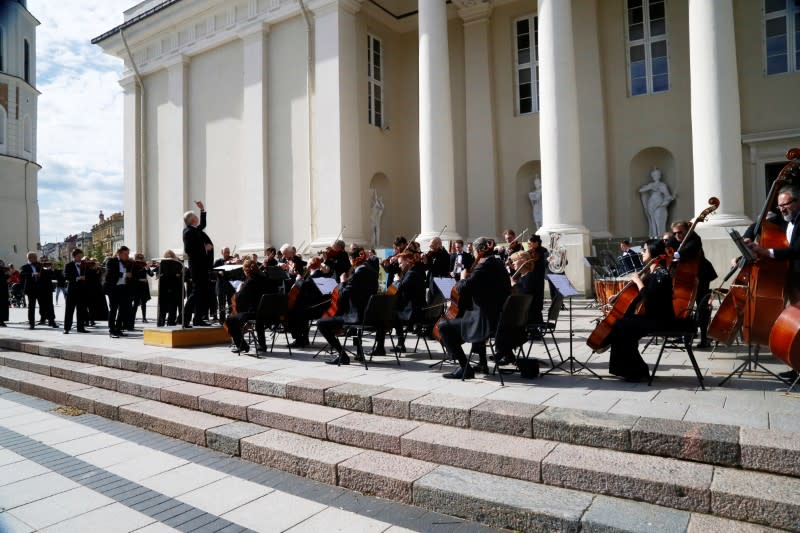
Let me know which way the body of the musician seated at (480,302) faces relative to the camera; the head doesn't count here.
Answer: to the viewer's left

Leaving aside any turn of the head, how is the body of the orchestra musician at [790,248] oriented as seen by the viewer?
to the viewer's left

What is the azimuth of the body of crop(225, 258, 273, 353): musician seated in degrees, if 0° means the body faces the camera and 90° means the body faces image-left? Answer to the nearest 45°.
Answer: approximately 90°

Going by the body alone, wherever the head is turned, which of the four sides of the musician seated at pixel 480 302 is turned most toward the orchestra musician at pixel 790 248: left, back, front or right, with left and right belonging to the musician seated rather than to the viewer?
back

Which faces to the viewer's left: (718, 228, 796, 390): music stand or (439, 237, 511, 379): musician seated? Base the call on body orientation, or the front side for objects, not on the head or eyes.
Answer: the musician seated

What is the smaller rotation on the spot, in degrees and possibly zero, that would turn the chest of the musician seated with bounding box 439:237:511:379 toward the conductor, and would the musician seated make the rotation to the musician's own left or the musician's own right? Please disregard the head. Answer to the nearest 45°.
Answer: approximately 45° to the musician's own right

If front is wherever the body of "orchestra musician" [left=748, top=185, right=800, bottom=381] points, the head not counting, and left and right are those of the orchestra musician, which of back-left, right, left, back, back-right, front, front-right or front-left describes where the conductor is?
front

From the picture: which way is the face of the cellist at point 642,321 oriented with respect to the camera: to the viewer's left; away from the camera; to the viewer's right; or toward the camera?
to the viewer's left

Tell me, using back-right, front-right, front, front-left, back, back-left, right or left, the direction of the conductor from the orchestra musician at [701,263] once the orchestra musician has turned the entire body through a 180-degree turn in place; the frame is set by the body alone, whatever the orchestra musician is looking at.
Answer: back

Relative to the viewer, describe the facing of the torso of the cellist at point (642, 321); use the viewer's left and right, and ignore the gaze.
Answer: facing to the left of the viewer

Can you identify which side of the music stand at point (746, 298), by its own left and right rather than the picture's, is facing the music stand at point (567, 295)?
back

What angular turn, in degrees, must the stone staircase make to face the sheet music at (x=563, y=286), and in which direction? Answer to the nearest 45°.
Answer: approximately 180°

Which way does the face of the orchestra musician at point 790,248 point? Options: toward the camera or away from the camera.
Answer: toward the camera

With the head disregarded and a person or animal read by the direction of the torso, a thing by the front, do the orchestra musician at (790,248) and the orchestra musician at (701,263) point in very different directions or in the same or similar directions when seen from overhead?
same or similar directions

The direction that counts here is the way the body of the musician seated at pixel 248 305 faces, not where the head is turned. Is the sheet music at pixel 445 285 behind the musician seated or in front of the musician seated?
behind

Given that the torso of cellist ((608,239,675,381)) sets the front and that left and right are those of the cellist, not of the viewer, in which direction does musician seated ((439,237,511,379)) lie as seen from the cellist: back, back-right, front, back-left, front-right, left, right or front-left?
front

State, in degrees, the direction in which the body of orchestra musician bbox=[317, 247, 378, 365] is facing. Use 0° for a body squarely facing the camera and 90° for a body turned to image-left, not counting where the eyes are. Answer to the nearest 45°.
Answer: approximately 90°
